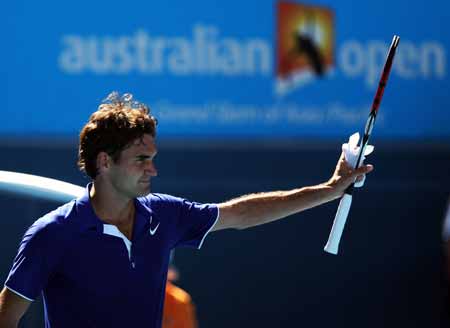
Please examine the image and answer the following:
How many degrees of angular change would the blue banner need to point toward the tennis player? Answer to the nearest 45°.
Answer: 0° — it already faces them

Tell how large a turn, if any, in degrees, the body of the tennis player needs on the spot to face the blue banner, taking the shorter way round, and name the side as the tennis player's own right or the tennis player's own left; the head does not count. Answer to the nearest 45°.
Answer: approximately 135° to the tennis player's own left

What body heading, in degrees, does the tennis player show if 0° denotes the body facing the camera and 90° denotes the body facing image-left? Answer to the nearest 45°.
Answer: approximately 315°

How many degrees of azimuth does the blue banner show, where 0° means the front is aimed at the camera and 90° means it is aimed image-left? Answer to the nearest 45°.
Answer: approximately 0°
